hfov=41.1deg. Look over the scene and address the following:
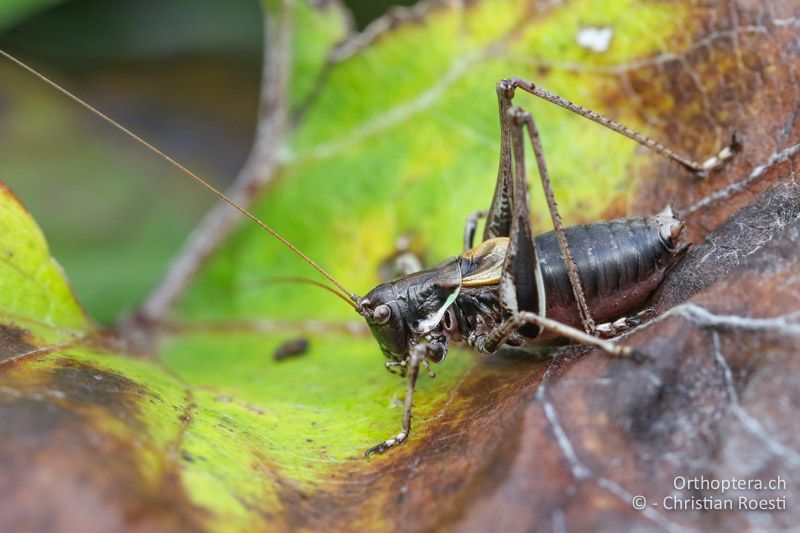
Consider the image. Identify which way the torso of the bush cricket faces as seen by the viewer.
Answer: to the viewer's left

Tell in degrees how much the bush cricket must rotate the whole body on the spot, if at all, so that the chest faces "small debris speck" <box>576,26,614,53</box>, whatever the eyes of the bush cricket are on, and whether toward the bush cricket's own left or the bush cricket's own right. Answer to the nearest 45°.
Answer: approximately 135° to the bush cricket's own right
